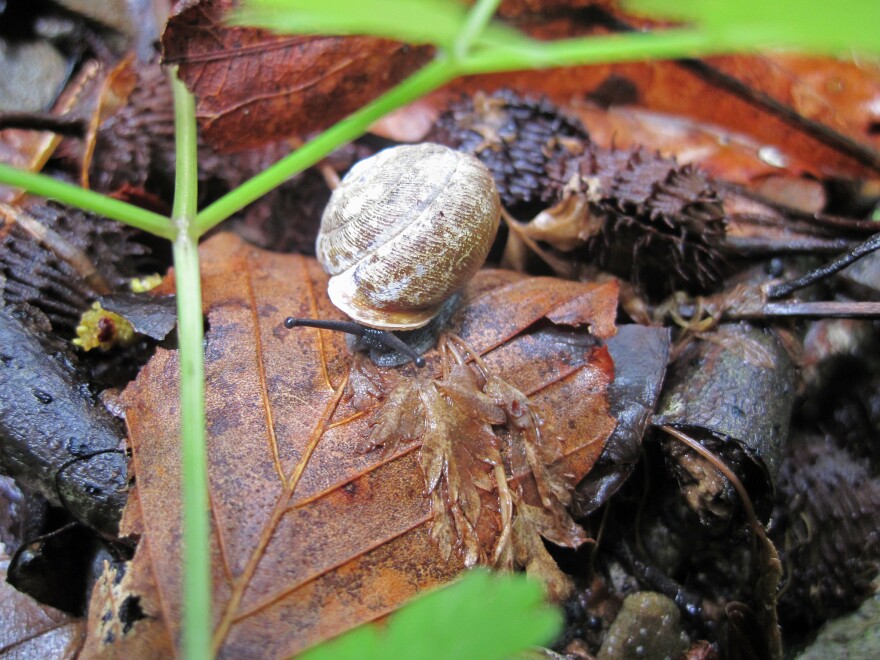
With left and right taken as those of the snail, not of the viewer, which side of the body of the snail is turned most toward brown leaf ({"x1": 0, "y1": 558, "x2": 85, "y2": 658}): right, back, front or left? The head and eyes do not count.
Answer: front

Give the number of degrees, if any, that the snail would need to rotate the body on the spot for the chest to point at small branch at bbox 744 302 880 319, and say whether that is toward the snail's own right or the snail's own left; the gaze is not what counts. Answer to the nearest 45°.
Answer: approximately 135° to the snail's own left

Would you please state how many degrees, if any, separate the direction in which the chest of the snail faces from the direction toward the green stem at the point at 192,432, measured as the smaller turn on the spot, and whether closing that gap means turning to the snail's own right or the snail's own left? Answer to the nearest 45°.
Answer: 0° — it already faces it

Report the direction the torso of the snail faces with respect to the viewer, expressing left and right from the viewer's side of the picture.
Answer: facing the viewer and to the left of the viewer

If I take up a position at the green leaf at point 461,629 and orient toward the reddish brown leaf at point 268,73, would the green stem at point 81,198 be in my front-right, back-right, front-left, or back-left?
front-left

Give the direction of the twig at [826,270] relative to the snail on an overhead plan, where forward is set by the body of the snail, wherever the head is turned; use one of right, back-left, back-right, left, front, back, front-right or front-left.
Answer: back-left

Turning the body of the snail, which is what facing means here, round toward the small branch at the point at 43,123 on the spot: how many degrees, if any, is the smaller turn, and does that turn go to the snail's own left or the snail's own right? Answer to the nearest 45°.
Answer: approximately 90° to the snail's own right

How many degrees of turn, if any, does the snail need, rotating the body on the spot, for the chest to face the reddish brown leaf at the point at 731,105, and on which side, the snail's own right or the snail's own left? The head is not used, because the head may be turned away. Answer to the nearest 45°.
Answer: approximately 180°
